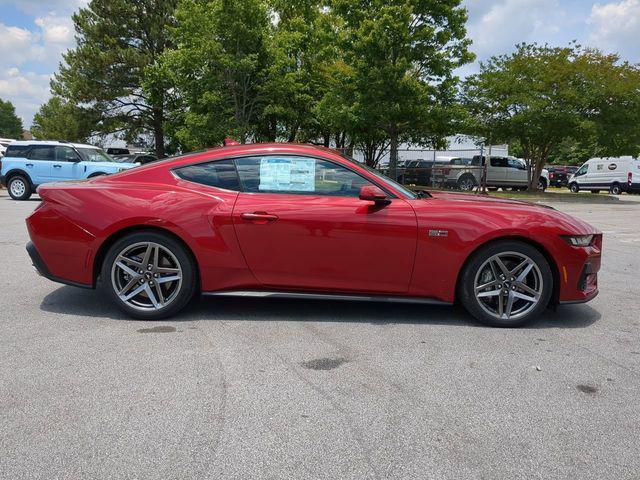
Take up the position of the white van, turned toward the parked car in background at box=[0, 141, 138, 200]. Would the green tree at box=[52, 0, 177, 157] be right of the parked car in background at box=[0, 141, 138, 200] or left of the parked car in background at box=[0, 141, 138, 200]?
right

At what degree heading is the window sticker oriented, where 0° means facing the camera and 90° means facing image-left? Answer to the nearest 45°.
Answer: approximately 0°

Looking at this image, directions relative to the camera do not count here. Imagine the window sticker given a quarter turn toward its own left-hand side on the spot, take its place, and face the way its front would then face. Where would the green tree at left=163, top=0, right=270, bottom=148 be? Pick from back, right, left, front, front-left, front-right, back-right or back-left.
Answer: left

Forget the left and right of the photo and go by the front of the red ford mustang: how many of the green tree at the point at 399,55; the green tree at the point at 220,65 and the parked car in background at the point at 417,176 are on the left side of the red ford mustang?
3

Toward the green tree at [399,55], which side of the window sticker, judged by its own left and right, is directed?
back

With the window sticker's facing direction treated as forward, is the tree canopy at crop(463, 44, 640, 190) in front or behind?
behind

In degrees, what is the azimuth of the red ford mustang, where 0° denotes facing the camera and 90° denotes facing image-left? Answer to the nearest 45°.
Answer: approximately 270°

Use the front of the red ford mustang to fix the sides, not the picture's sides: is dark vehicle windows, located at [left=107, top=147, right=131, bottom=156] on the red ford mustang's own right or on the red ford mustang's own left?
on the red ford mustang's own left

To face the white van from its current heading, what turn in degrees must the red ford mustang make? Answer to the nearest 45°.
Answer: approximately 45° to its left

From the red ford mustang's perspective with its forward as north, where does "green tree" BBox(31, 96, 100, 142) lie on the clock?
The green tree is roughly at 8 o'clock from the red ford mustang.

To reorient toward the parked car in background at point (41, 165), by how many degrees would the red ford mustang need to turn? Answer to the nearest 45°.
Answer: approximately 135° to its left

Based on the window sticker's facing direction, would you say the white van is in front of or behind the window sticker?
behind

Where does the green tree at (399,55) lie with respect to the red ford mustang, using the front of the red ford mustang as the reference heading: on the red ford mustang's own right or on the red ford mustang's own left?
on the red ford mustang's own left

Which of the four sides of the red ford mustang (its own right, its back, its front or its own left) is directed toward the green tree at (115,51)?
left
